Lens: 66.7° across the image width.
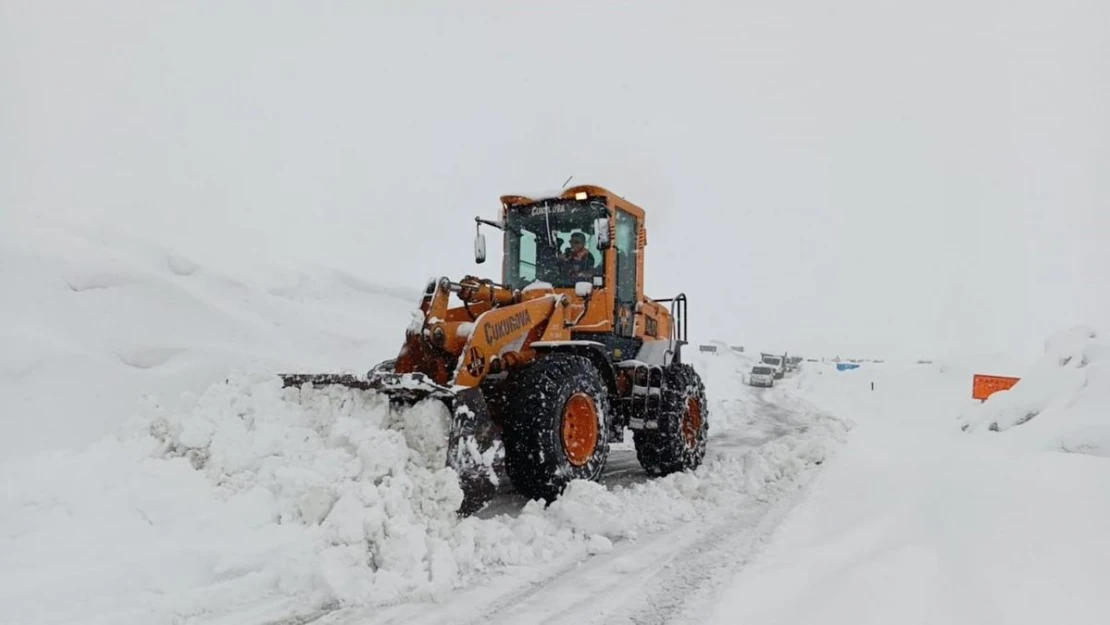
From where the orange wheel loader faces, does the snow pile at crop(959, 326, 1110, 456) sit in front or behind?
behind

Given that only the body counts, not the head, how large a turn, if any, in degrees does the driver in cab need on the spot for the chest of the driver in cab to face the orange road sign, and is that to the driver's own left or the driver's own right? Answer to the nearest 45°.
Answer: approximately 180°

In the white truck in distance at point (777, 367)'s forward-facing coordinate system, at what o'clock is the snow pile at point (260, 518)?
The snow pile is roughly at 12 o'clock from the white truck in distance.

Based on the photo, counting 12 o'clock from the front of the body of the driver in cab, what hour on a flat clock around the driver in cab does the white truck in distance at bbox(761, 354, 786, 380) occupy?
The white truck in distance is roughly at 5 o'clock from the driver in cab.

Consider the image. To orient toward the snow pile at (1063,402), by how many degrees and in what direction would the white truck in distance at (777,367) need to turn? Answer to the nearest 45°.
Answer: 0° — it already faces it

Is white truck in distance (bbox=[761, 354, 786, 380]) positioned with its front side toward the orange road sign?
yes

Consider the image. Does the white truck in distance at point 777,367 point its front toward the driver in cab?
yes

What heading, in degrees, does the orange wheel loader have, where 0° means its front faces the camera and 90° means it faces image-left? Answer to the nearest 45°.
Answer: approximately 45°

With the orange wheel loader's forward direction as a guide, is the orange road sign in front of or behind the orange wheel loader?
behind
